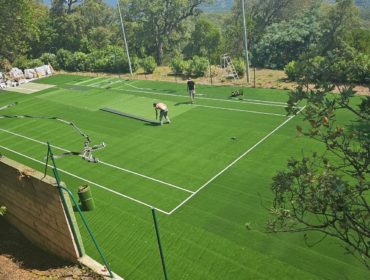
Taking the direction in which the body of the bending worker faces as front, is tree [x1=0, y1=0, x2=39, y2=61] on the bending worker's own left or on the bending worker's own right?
on the bending worker's own right

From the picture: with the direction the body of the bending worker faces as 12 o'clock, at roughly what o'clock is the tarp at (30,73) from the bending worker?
The tarp is roughly at 2 o'clock from the bending worker.

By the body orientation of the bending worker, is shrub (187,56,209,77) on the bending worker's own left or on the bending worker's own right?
on the bending worker's own right

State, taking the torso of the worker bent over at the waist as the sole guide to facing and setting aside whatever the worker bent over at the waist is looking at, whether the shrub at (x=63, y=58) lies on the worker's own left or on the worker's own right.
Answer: on the worker's own right

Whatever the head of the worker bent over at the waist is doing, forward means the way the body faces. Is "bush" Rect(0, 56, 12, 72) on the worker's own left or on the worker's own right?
on the worker's own right

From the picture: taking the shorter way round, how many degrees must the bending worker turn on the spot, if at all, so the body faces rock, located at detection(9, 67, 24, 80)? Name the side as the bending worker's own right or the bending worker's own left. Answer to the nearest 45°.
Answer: approximately 45° to the bending worker's own right

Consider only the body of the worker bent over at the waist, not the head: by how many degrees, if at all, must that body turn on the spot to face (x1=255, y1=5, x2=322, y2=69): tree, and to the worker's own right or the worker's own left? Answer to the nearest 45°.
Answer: approximately 135° to the worker's own right

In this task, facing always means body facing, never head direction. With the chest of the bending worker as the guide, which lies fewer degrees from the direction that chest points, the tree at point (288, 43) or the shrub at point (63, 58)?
the shrub

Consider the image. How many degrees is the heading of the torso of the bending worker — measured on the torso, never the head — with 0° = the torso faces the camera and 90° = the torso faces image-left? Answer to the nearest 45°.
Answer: approximately 90°

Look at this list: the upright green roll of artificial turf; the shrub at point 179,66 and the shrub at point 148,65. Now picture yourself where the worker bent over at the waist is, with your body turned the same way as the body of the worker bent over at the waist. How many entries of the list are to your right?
2

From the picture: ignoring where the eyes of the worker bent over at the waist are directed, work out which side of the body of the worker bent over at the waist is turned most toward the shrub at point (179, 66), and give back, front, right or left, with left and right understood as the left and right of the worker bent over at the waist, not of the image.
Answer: right
